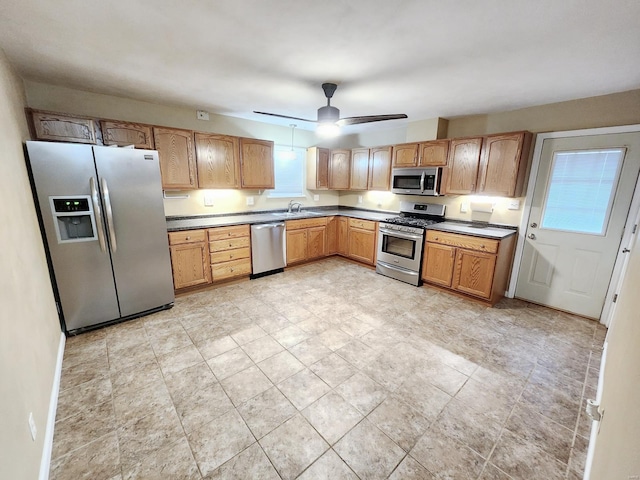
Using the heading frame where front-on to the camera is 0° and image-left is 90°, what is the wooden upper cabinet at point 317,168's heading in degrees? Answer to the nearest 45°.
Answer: approximately 315°

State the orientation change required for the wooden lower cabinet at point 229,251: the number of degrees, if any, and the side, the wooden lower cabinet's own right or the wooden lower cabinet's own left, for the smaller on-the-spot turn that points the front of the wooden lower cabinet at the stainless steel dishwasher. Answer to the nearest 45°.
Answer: approximately 45° to the wooden lower cabinet's own left

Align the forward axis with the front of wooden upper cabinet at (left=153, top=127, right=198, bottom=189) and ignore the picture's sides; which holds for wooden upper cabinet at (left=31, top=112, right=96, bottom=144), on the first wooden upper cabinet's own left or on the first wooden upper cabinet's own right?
on the first wooden upper cabinet's own right

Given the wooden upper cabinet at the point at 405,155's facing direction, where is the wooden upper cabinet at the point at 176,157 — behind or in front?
in front

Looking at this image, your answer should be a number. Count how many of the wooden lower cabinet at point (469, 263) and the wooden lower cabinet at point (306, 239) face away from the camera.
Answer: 0

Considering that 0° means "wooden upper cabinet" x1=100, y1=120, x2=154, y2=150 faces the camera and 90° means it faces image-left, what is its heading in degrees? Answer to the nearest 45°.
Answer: approximately 0°

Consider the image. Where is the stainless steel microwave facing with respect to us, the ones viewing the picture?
facing the viewer and to the left of the viewer

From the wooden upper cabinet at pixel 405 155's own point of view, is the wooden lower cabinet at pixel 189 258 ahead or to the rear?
ahead

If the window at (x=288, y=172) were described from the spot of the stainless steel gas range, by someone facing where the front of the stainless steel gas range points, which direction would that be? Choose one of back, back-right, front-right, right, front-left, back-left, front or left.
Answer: front-right

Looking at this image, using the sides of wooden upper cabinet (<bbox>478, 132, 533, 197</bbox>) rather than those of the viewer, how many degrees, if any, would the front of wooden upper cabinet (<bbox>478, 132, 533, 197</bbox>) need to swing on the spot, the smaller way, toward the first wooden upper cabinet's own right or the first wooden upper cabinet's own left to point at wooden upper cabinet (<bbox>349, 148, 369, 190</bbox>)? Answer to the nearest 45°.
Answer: approximately 45° to the first wooden upper cabinet's own right

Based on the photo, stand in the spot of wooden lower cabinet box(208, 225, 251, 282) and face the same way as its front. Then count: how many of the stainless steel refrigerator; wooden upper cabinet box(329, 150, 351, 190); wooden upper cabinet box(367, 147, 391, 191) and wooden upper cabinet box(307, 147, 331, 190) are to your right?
1
